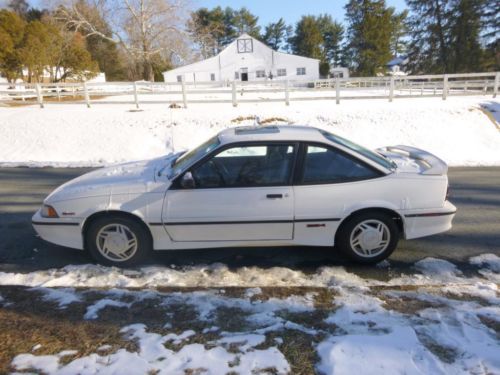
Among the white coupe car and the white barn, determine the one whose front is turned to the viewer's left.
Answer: the white coupe car

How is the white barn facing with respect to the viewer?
toward the camera

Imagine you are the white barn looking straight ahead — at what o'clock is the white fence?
The white fence is roughly at 12 o'clock from the white barn.

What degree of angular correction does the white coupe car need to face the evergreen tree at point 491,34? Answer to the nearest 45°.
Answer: approximately 135° to its right

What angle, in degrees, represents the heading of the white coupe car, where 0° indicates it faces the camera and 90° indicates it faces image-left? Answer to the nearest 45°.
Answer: approximately 90°

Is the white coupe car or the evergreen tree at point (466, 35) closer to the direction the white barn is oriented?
the white coupe car

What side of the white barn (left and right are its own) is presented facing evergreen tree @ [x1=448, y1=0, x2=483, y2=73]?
left

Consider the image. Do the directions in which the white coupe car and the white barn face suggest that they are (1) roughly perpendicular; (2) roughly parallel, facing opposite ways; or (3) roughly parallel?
roughly perpendicular

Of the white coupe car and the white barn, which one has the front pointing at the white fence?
the white barn

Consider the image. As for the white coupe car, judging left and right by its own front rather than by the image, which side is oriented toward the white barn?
right

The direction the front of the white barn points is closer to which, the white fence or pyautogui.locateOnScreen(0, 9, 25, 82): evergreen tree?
the white fence

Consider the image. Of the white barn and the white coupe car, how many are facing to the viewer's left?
1

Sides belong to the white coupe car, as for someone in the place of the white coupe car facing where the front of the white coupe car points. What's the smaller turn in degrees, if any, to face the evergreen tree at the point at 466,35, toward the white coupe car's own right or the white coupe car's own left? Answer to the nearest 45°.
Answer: approximately 135° to the white coupe car's own right
